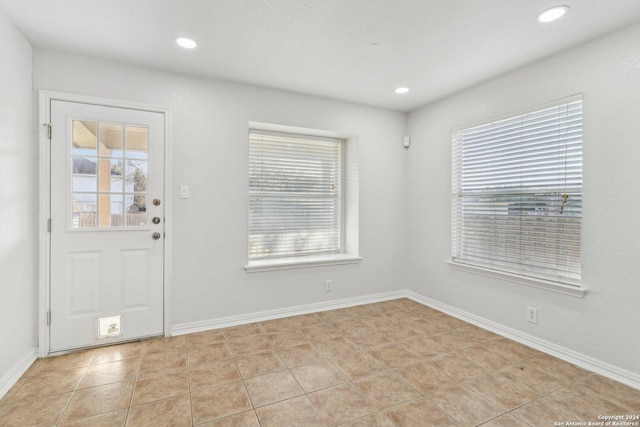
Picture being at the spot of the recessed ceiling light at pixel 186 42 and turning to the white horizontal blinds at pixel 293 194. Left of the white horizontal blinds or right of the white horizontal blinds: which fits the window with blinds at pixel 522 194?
right

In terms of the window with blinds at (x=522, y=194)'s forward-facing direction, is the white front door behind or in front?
in front

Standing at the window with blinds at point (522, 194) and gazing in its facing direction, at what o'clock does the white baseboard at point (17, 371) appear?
The white baseboard is roughly at 12 o'clock from the window with blinds.

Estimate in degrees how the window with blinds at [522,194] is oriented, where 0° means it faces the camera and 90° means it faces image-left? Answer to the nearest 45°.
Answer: approximately 45°

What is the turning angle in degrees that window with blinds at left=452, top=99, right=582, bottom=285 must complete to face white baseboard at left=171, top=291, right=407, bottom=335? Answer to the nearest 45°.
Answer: approximately 45° to its right

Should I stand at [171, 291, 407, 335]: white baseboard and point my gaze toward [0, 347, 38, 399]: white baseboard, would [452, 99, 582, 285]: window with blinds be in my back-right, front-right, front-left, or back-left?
back-left

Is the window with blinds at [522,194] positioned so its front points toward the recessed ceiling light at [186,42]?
yes

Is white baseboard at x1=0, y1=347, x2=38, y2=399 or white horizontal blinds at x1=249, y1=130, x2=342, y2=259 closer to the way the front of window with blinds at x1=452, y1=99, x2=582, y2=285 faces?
the white baseboard
